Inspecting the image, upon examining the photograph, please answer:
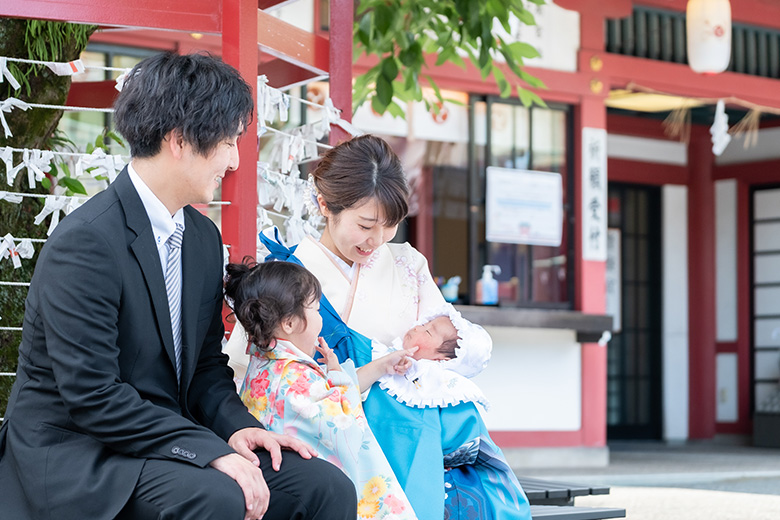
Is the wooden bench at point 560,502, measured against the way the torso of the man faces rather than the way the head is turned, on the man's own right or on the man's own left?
on the man's own left

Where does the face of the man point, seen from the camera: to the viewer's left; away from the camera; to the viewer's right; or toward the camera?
to the viewer's right

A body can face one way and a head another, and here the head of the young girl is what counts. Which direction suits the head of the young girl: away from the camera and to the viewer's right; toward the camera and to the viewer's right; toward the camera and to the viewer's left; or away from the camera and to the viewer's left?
away from the camera and to the viewer's right

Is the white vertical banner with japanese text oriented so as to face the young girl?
yes

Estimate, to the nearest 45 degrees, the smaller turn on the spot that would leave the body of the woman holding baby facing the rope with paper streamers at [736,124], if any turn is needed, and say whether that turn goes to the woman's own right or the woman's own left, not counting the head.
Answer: approximately 90° to the woman's own left

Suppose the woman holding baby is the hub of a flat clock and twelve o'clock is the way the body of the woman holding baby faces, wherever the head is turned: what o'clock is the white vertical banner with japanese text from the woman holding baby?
The white vertical banner with japanese text is roughly at 8 o'clock from the woman holding baby.
